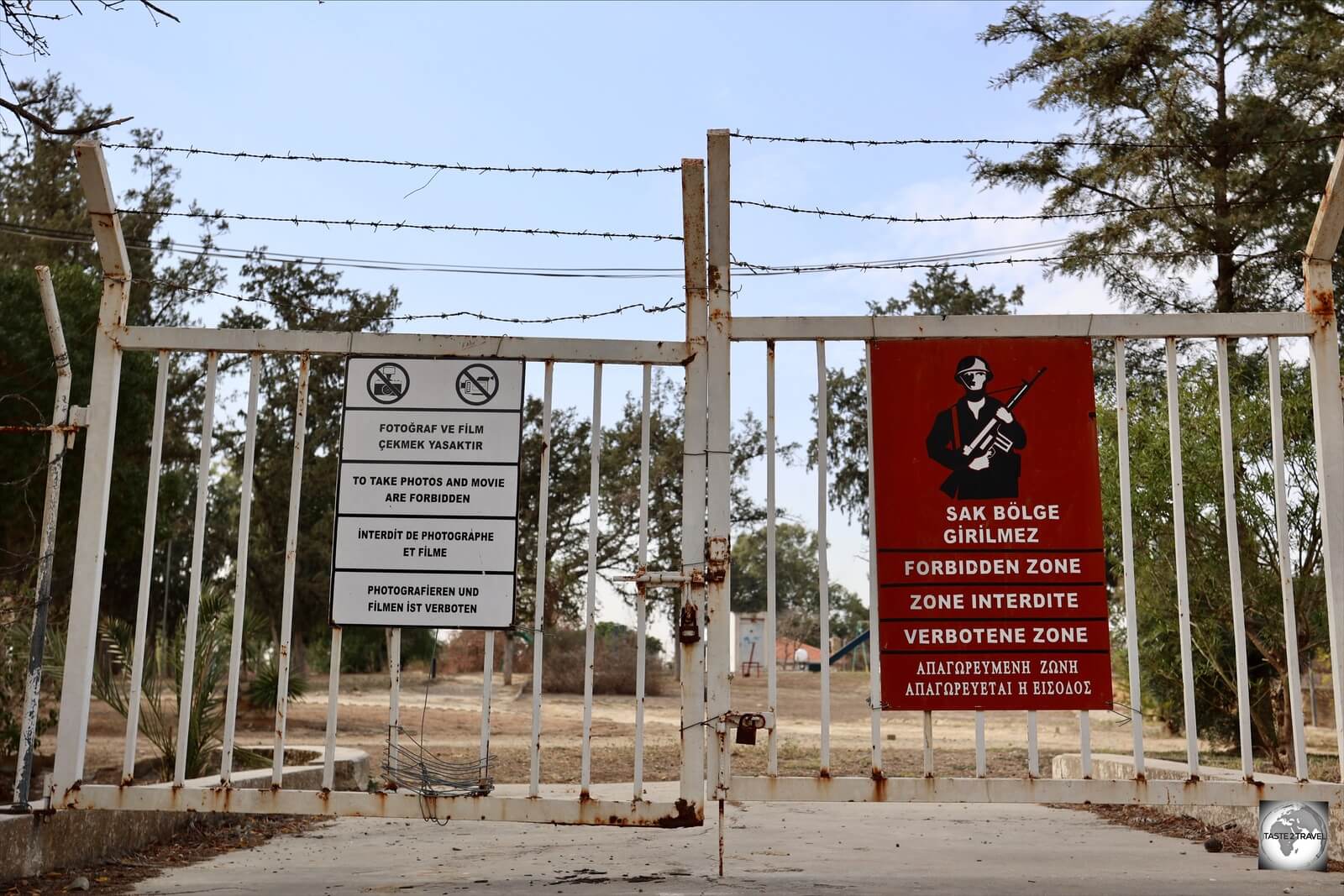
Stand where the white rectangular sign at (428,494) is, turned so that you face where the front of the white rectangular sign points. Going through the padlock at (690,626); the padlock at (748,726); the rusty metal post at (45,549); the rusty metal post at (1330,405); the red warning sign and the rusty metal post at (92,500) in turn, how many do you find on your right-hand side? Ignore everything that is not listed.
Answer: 2

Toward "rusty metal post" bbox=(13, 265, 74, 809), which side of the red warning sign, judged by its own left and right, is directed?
right

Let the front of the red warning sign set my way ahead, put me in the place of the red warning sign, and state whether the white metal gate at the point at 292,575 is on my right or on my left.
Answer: on my right

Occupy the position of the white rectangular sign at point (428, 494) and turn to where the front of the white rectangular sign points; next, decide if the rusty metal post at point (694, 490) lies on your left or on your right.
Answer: on your left

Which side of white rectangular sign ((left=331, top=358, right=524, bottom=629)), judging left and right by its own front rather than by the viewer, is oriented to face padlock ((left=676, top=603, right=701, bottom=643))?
left

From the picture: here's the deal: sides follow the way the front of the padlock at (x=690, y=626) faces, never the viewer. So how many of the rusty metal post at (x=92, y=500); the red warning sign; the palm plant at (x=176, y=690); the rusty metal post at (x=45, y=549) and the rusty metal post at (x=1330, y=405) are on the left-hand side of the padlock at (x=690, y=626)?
2

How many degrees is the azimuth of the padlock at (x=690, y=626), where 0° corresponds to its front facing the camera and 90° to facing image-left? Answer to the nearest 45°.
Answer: approximately 0°

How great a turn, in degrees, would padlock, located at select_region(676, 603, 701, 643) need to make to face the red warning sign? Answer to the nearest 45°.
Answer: approximately 90° to its left

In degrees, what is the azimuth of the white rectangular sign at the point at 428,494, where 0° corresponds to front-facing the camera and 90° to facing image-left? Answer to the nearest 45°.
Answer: approximately 0°

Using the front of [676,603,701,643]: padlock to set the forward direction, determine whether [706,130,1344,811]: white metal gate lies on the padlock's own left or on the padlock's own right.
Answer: on the padlock's own left

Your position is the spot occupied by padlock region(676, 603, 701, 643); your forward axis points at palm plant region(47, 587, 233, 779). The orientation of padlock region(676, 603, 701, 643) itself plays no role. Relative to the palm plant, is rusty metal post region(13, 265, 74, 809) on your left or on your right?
left

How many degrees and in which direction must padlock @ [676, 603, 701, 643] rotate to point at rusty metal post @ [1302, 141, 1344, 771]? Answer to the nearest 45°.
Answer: approximately 90° to its left

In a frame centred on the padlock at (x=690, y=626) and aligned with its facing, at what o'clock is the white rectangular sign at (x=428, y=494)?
The white rectangular sign is roughly at 3 o'clock from the padlock.
